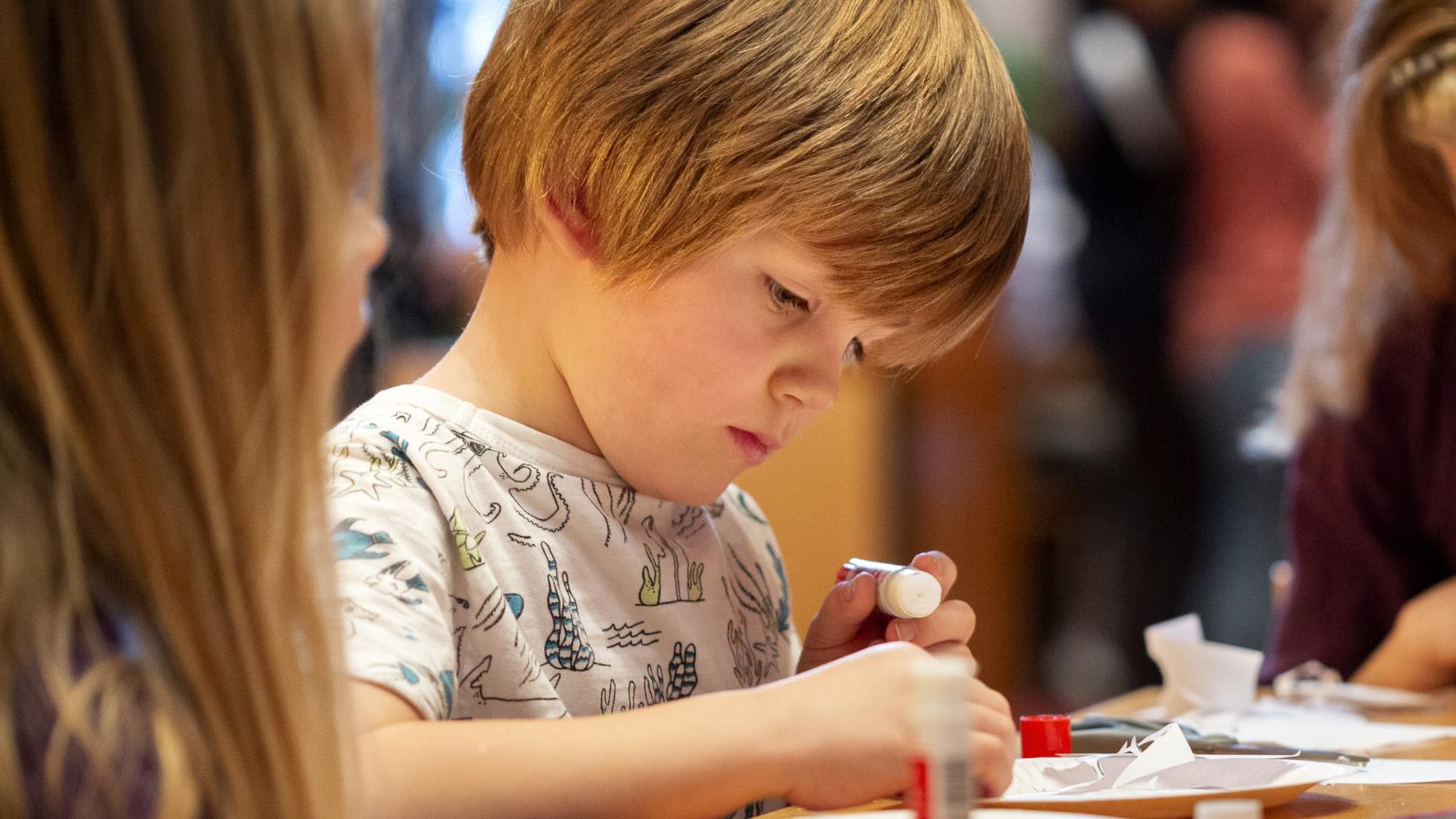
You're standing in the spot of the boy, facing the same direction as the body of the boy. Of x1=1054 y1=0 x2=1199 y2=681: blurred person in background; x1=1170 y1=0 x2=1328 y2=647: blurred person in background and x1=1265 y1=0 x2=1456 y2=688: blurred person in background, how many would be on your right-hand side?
0

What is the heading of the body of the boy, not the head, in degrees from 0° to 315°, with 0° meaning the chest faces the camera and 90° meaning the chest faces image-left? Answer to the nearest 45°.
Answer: approximately 315°

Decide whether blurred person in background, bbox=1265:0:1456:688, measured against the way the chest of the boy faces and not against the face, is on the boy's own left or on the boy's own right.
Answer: on the boy's own left

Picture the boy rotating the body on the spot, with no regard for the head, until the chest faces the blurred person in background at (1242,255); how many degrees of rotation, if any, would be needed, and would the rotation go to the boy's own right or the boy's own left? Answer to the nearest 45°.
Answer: approximately 90° to the boy's own left
